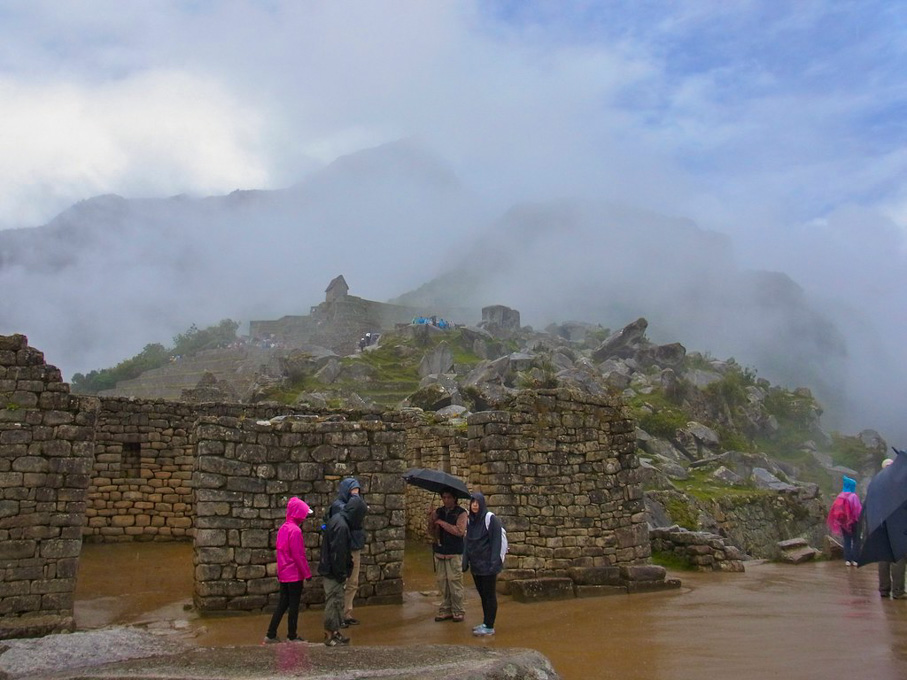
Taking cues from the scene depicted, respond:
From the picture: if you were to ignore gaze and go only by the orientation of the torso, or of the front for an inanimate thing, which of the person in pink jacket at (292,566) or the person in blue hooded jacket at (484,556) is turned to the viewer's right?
the person in pink jacket

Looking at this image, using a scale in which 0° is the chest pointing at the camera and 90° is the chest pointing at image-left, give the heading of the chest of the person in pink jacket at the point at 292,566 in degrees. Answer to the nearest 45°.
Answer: approximately 270°

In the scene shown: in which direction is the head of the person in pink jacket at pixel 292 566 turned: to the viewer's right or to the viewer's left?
to the viewer's right
